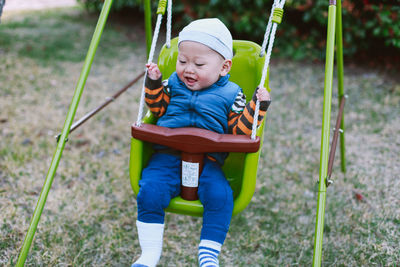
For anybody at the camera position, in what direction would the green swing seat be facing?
facing the viewer
